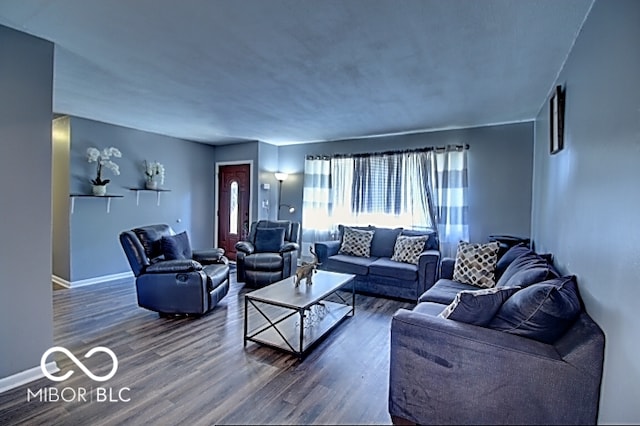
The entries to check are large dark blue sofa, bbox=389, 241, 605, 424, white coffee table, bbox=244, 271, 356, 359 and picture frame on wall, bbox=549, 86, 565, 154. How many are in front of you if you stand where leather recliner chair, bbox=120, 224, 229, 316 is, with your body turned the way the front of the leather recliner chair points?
3

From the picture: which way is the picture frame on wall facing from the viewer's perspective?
to the viewer's left

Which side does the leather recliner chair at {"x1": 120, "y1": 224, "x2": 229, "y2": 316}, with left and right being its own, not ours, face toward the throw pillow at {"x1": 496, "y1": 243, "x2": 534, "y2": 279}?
front

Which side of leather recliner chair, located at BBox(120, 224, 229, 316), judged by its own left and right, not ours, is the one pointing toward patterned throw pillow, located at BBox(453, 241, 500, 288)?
front

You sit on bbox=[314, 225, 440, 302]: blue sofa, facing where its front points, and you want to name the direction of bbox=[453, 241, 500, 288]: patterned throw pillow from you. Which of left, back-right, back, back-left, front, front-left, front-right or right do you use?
left

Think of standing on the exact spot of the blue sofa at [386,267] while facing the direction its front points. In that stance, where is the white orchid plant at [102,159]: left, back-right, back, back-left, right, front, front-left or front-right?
front-right

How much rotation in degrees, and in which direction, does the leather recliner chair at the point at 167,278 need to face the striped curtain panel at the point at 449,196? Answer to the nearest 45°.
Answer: approximately 45° to its left

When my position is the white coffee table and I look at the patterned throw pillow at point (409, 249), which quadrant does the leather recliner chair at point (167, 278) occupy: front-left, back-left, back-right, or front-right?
back-left

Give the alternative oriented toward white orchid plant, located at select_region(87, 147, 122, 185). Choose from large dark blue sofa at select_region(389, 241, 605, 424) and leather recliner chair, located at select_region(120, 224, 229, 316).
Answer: the large dark blue sofa

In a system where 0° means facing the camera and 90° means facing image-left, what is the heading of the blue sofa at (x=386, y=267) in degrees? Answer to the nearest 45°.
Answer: approximately 45°

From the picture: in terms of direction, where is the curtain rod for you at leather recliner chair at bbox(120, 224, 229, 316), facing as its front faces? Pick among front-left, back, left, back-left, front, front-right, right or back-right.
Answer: front-left

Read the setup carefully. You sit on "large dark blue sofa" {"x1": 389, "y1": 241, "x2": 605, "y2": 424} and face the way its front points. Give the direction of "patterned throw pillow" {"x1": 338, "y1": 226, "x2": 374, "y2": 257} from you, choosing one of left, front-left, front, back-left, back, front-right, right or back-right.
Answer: front-right

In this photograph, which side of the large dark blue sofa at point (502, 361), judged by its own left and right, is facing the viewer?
left

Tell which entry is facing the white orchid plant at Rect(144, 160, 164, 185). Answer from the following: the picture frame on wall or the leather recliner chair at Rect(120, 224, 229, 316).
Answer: the picture frame on wall

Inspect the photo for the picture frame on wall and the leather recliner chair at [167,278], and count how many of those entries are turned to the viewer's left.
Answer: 1

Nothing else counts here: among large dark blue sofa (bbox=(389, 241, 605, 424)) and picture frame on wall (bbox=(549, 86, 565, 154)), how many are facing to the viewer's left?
2

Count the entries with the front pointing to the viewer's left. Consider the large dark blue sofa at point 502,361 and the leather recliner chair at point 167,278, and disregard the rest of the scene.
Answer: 1
